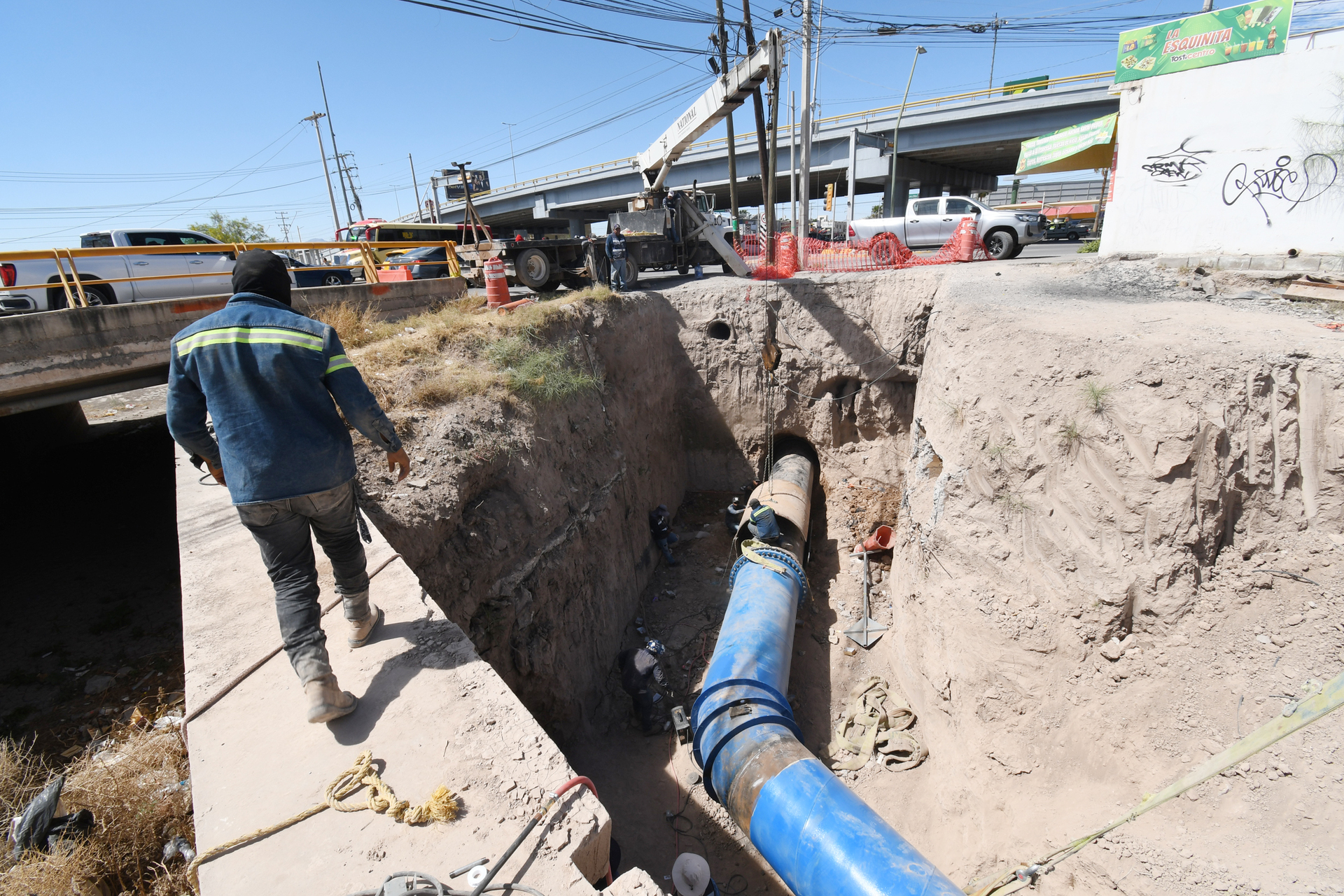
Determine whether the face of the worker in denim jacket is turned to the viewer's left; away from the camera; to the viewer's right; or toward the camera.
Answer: away from the camera

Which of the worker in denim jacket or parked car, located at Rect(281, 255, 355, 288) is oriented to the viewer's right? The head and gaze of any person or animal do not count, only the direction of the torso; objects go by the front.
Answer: the parked car

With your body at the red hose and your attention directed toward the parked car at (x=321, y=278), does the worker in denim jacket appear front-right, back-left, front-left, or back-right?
front-left

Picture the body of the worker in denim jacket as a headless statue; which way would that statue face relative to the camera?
away from the camera

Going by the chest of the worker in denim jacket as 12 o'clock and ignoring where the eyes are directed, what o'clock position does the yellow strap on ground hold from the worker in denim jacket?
The yellow strap on ground is roughly at 4 o'clock from the worker in denim jacket.

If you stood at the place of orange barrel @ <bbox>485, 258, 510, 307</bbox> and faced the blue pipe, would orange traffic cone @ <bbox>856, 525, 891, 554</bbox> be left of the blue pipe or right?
left

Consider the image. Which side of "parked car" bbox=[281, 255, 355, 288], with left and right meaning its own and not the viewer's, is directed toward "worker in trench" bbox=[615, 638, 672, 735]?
right

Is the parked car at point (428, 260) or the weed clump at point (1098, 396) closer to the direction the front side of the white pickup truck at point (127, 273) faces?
the parked car

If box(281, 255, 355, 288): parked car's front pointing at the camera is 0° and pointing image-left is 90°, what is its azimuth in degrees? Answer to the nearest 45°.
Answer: approximately 270°

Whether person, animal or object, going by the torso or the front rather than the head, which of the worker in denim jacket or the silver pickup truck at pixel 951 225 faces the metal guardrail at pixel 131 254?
the worker in denim jacket

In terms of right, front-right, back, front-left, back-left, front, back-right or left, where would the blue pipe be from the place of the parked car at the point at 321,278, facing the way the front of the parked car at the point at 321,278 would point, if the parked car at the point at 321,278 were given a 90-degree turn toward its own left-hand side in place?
back

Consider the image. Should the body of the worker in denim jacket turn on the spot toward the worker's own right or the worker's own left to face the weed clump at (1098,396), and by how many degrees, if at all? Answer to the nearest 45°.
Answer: approximately 90° to the worker's own right

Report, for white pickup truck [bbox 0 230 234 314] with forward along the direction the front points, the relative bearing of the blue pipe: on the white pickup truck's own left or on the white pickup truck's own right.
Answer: on the white pickup truck's own right

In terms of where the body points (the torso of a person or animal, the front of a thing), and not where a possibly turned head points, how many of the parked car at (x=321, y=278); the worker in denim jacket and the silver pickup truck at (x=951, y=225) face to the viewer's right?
2

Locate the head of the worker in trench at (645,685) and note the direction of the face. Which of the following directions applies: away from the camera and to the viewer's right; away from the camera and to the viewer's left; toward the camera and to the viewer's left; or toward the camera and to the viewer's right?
away from the camera and to the viewer's right

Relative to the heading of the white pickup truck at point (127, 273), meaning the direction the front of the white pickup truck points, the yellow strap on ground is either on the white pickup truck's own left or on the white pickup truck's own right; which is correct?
on the white pickup truck's own right
